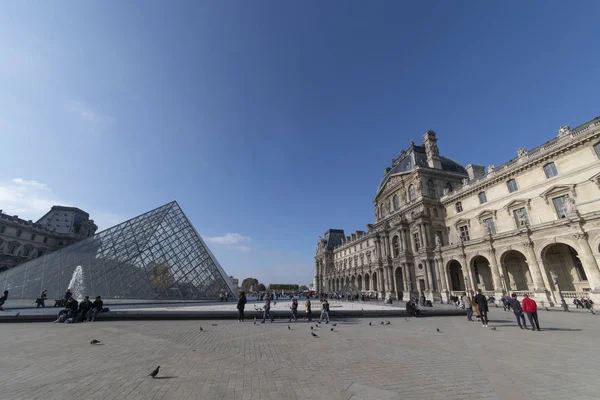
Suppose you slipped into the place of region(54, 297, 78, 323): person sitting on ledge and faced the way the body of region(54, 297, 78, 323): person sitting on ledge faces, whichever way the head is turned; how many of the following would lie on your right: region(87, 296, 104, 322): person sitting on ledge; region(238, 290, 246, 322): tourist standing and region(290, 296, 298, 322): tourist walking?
0

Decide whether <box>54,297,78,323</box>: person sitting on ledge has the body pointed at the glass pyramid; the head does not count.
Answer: no

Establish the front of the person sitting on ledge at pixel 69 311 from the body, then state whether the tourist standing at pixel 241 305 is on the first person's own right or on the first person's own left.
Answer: on the first person's own left

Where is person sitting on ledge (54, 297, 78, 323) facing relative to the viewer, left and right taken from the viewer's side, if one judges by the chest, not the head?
facing the viewer and to the left of the viewer

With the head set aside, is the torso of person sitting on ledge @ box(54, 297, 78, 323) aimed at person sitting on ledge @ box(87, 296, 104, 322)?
no

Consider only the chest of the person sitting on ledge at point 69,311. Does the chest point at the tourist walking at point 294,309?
no

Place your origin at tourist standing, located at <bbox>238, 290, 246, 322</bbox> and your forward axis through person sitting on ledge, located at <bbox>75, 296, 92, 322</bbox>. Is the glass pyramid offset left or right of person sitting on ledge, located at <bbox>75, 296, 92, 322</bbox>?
right
